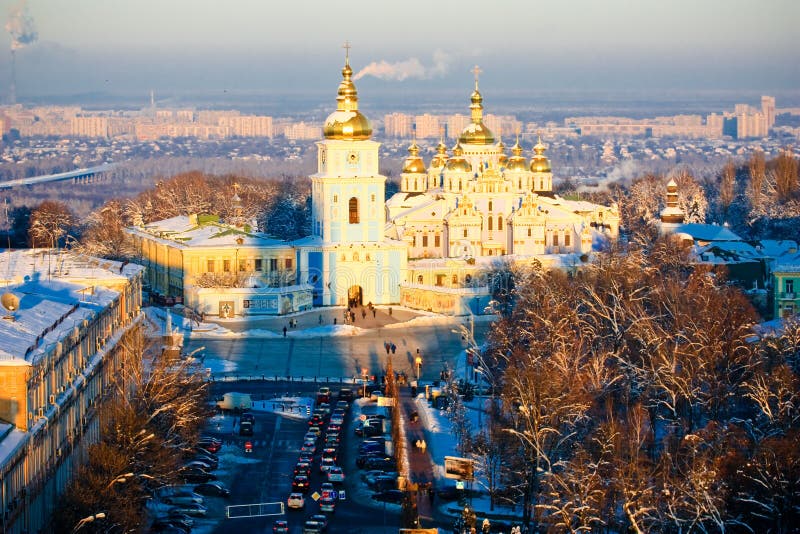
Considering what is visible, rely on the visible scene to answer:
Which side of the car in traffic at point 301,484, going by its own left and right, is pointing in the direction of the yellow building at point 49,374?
left

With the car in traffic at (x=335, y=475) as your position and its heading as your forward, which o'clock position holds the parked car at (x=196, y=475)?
the parked car at (x=196, y=475) is roughly at 9 o'clock from the car in traffic at (x=335, y=475).

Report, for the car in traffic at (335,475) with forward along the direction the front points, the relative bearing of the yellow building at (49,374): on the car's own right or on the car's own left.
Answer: on the car's own left

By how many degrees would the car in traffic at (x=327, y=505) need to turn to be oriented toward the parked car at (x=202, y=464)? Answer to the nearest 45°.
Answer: approximately 45° to its left

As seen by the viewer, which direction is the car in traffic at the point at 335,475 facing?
away from the camera

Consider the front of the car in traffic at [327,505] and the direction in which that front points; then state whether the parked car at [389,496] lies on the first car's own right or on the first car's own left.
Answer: on the first car's own right

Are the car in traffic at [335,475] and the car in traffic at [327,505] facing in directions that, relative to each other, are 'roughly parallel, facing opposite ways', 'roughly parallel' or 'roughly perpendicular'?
roughly parallel

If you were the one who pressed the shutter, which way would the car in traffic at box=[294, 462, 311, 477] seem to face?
facing away from the viewer
